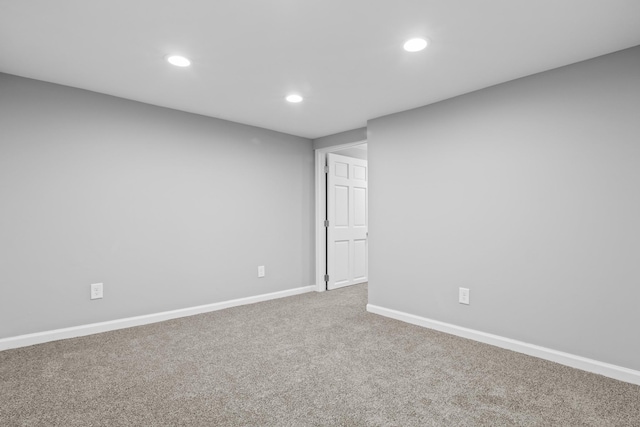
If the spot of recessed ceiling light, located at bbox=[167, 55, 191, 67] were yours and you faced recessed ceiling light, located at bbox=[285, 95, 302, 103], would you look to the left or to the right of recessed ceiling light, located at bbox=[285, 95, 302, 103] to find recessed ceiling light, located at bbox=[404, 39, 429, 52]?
right

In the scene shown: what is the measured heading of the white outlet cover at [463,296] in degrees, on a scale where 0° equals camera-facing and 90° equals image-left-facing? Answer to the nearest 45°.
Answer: approximately 45°

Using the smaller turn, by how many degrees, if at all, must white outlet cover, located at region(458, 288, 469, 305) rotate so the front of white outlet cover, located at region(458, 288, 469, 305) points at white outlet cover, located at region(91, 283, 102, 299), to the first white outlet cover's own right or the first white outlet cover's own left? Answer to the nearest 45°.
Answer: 0° — it already faces it

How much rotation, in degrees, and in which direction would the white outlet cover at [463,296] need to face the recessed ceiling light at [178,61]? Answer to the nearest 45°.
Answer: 0° — it already faces it
